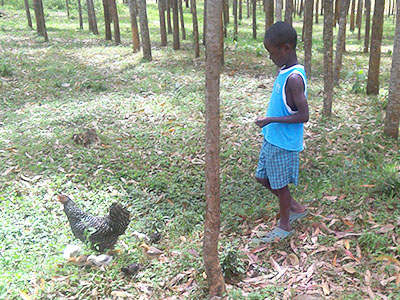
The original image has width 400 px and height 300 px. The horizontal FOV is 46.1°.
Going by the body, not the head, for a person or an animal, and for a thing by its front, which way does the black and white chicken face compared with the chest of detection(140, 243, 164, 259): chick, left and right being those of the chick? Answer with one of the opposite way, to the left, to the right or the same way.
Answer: the same way

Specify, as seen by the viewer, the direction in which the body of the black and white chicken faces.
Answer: to the viewer's left

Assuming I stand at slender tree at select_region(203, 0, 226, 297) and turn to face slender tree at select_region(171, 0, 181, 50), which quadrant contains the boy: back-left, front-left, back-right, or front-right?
front-right

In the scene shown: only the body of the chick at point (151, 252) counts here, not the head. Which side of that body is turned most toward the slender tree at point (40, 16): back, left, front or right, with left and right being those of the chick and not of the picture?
right

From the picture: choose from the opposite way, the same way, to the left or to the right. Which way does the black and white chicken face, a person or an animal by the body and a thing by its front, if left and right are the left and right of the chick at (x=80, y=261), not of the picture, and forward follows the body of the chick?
the same way

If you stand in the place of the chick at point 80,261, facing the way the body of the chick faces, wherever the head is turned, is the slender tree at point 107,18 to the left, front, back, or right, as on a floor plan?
right

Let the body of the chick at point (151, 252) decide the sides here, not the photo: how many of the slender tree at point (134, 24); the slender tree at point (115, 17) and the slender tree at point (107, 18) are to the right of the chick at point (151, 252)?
3

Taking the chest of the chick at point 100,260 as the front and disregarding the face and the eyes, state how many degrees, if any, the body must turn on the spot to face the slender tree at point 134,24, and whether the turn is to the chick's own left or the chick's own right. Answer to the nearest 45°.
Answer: approximately 90° to the chick's own right

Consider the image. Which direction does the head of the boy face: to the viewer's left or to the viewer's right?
to the viewer's left

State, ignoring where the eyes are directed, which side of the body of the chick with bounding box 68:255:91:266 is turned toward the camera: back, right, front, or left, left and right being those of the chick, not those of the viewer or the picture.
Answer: left

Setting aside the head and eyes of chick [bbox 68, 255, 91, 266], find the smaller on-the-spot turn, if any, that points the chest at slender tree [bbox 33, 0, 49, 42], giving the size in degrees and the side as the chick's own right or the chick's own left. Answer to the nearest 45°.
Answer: approximately 90° to the chick's own right

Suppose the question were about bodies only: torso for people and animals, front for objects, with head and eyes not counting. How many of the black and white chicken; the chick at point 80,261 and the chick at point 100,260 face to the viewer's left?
3

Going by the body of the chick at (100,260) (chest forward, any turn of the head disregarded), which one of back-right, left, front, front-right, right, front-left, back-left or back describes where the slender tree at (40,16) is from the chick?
right

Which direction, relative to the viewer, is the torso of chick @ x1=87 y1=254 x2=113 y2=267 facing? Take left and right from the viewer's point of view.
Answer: facing to the left of the viewer
